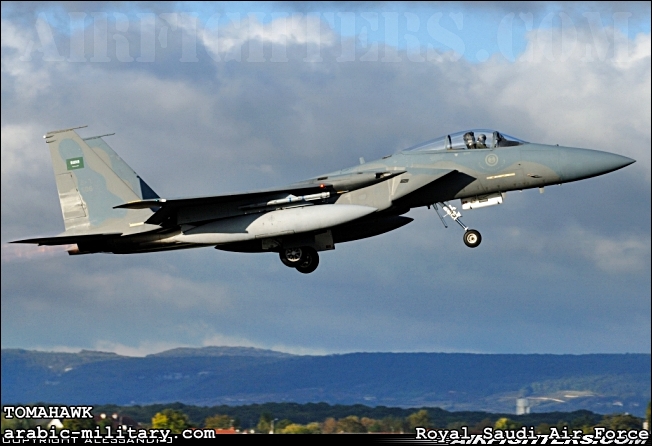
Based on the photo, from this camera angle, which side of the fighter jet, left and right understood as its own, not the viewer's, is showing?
right
